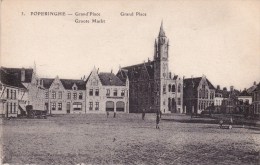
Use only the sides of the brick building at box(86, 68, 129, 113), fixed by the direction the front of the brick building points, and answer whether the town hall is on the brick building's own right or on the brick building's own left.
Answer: on the brick building's own left

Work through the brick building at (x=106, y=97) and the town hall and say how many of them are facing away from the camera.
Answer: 0

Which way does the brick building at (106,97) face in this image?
toward the camera

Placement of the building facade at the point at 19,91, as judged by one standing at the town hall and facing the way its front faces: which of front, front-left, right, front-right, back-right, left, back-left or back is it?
right

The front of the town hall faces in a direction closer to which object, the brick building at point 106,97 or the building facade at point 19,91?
the building facade

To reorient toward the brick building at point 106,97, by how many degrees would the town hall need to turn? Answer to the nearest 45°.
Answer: approximately 135° to its right

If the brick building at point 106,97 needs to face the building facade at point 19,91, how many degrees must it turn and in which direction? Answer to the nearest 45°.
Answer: approximately 45° to its right
